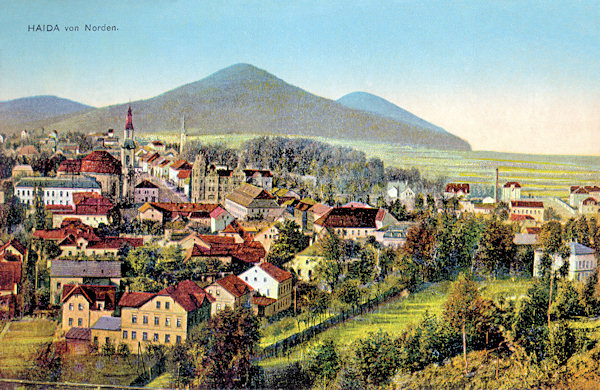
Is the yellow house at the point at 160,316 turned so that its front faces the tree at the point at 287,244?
no

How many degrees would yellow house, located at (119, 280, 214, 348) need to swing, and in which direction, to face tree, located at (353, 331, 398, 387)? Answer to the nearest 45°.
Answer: approximately 90° to its left

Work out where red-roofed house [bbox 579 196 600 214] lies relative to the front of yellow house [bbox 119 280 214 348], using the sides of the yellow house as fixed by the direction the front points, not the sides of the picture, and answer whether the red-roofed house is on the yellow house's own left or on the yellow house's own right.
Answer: on the yellow house's own left

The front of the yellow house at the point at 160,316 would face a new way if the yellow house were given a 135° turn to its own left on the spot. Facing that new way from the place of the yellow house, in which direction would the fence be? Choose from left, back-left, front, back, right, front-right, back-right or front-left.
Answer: front-right

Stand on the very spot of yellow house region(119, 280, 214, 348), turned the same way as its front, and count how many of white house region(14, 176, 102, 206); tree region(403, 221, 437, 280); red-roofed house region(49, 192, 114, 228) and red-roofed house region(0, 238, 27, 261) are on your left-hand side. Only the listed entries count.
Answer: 1

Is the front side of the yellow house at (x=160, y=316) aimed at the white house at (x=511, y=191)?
no

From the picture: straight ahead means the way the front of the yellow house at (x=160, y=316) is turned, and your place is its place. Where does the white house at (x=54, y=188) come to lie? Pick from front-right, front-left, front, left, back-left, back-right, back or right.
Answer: back-right

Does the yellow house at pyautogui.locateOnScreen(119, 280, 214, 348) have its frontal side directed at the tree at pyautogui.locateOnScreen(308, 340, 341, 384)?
no

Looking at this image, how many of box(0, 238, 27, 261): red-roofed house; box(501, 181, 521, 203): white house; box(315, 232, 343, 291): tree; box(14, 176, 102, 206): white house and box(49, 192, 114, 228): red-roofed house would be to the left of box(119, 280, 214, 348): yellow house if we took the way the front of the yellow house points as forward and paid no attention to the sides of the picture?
2

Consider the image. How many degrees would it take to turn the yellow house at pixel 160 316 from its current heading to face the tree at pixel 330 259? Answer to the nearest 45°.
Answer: approximately 90° to its left

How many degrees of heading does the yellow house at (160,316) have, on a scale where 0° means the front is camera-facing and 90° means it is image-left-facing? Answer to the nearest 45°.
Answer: approximately 0°
